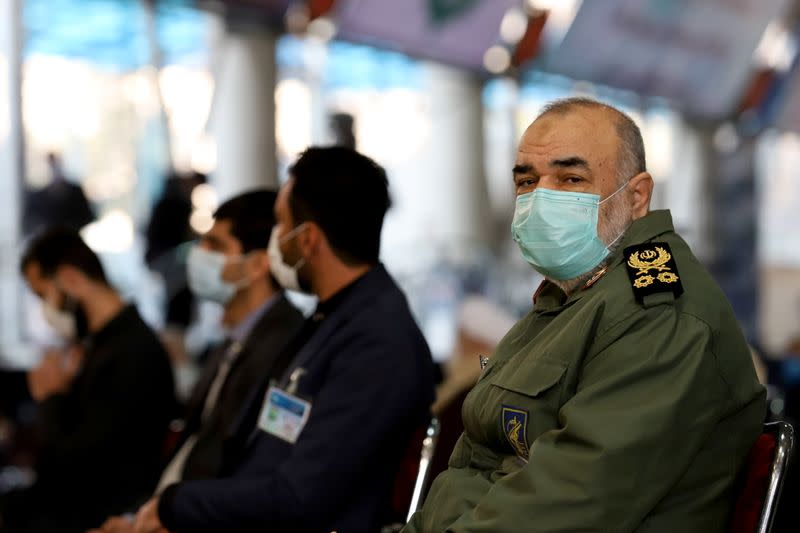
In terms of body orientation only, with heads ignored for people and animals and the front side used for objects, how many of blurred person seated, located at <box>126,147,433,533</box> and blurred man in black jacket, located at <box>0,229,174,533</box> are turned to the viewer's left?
2

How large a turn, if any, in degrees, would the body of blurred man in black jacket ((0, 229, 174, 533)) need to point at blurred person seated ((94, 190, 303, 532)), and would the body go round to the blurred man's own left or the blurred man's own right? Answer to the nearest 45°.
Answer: approximately 135° to the blurred man's own left

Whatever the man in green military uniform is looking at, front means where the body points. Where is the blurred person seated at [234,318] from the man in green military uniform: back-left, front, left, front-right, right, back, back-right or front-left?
right

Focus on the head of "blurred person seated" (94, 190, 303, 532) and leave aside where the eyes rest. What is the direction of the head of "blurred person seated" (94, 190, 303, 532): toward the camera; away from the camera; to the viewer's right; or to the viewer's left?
to the viewer's left

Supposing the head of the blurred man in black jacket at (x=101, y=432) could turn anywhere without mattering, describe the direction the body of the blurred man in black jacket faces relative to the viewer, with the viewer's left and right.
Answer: facing to the left of the viewer

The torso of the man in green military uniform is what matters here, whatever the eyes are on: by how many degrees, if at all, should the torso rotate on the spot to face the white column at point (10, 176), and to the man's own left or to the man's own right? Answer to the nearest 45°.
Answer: approximately 90° to the man's own right

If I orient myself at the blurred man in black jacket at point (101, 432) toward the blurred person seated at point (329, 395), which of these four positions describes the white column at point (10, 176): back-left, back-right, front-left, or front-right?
back-left

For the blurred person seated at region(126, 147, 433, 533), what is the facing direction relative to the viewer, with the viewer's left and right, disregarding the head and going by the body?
facing to the left of the viewer

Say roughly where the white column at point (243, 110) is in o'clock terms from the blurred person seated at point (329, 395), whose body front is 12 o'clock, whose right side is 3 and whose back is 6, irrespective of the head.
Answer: The white column is roughly at 3 o'clock from the blurred person seated.

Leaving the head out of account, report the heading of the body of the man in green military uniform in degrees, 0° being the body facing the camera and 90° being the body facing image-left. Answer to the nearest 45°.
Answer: approximately 45°

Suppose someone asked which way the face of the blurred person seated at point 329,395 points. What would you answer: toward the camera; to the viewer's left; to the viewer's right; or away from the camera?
to the viewer's left

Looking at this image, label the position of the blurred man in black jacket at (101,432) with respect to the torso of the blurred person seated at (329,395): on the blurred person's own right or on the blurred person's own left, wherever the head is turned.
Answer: on the blurred person's own right
